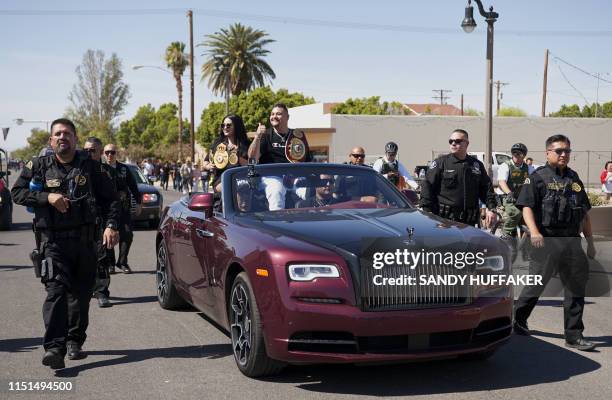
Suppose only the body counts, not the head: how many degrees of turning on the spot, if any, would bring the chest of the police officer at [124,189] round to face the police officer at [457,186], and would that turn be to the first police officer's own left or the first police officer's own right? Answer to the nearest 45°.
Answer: approximately 45° to the first police officer's own left

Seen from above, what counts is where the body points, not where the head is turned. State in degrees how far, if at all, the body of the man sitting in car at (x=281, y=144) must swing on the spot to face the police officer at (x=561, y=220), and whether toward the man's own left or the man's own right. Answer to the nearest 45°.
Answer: approximately 45° to the man's own left

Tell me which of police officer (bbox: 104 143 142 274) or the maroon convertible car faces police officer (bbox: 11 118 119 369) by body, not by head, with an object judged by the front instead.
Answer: police officer (bbox: 104 143 142 274)

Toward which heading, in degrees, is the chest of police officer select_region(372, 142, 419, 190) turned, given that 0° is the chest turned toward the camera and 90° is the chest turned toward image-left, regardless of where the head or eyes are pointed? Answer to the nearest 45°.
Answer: approximately 0°

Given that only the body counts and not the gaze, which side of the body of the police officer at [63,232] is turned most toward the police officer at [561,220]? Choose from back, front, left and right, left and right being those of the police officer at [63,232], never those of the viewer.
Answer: left
